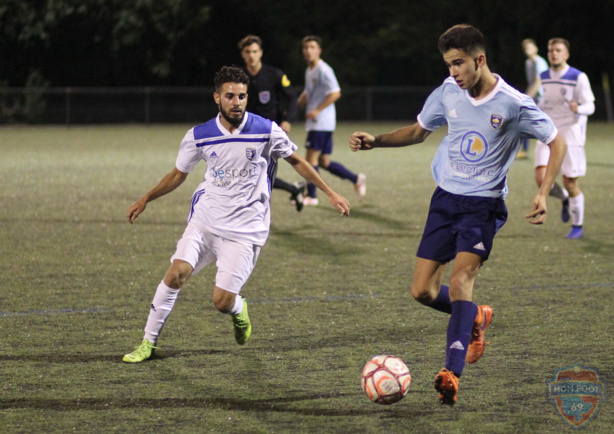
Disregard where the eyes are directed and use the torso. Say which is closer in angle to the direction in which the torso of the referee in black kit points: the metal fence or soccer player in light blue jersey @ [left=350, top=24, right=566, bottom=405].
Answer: the soccer player in light blue jersey

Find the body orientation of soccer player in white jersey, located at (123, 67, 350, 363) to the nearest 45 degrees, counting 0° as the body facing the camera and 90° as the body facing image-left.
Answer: approximately 0°

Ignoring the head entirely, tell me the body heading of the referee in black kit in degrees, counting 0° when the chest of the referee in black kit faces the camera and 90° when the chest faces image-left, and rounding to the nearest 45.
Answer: approximately 45°

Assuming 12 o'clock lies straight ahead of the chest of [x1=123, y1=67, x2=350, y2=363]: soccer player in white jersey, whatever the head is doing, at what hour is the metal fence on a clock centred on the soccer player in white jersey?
The metal fence is roughly at 6 o'clock from the soccer player in white jersey.

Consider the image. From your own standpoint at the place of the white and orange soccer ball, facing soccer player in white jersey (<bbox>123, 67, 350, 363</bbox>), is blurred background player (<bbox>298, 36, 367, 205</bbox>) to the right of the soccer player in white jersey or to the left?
right

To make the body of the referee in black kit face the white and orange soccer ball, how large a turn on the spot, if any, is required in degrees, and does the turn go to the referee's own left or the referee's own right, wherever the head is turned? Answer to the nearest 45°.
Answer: approximately 45° to the referee's own left
